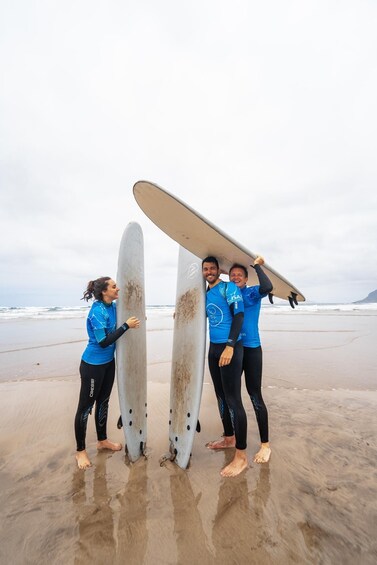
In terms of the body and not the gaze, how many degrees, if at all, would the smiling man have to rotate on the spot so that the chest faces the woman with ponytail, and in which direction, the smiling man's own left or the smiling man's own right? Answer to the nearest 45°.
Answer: approximately 45° to the smiling man's own right

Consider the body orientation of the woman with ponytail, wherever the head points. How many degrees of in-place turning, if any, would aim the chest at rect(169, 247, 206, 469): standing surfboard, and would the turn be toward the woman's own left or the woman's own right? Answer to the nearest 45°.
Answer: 0° — they already face it

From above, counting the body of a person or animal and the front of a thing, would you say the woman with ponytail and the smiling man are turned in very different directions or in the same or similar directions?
very different directions

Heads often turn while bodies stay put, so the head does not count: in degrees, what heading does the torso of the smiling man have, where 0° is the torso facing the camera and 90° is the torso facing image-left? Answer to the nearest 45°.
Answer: approximately 45°

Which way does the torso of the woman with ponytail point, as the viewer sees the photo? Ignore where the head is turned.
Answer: to the viewer's right

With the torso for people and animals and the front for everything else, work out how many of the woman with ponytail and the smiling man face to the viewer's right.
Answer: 1
